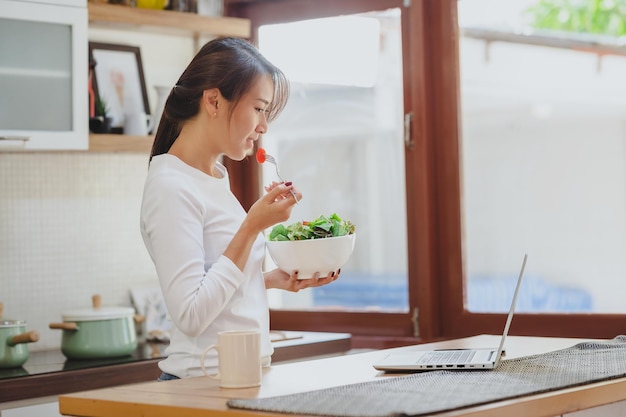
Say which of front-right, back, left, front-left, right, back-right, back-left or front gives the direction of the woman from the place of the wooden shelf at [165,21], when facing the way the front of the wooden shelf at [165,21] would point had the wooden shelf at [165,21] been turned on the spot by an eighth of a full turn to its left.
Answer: front-right

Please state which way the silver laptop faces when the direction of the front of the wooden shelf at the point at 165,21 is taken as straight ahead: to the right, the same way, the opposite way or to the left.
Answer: to the right

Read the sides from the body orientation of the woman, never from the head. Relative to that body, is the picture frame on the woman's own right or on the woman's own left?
on the woman's own left

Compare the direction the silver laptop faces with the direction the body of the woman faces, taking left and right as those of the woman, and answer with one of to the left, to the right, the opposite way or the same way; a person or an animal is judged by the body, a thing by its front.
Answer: the opposite way

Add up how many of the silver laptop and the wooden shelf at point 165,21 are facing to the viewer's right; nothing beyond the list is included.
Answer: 0

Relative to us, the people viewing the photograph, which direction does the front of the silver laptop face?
facing to the left of the viewer

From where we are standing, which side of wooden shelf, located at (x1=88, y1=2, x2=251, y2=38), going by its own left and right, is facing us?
front

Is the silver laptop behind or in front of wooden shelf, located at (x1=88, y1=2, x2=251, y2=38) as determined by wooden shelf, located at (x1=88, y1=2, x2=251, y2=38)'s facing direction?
in front

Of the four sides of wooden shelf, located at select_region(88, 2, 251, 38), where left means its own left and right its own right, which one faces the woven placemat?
front

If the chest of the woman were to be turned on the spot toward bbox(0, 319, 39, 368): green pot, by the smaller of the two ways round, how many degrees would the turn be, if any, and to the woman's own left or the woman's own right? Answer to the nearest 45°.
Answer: approximately 135° to the woman's own left

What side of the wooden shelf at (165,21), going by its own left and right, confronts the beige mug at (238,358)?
front

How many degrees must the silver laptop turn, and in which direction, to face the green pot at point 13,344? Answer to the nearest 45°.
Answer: approximately 45° to its right

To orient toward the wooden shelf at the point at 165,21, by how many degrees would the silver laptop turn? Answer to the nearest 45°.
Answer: approximately 45° to its right

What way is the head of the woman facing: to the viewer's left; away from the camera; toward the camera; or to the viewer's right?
to the viewer's right

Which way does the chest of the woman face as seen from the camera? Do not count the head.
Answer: to the viewer's right
